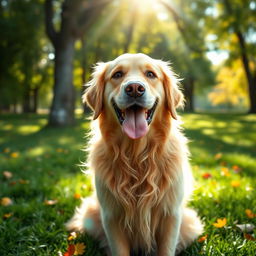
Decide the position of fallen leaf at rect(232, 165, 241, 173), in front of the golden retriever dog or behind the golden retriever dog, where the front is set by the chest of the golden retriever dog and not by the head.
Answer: behind

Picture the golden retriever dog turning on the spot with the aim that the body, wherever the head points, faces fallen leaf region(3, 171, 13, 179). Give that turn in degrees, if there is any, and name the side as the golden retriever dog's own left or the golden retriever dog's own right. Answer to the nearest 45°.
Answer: approximately 135° to the golden retriever dog's own right

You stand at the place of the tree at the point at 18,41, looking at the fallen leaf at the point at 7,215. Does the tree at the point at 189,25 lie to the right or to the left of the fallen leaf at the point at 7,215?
left

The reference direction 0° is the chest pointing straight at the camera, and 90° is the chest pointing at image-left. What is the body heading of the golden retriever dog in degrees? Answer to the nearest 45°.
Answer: approximately 0°

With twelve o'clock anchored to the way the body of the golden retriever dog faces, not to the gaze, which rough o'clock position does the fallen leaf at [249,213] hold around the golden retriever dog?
The fallen leaf is roughly at 8 o'clock from the golden retriever dog.

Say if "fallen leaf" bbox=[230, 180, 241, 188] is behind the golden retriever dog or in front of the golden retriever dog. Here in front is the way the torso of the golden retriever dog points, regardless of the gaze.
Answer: behind

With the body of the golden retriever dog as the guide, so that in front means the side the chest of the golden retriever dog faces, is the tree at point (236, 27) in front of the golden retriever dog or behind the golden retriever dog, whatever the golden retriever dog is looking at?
behind

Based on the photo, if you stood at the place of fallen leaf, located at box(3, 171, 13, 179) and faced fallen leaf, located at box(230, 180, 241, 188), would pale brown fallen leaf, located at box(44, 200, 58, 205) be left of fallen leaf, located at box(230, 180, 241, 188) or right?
right

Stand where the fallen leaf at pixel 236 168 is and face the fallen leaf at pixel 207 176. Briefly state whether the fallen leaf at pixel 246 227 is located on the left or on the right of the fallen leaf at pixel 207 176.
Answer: left

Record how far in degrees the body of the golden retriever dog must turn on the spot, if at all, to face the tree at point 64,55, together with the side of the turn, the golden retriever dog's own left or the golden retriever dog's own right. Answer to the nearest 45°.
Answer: approximately 180°
